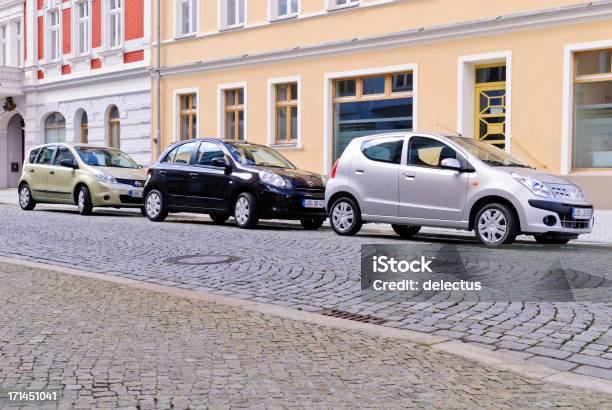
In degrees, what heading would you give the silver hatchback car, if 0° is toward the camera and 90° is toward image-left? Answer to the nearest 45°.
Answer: approximately 315°
